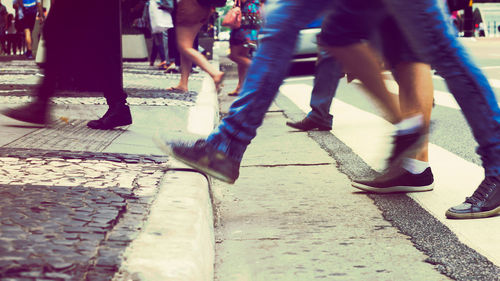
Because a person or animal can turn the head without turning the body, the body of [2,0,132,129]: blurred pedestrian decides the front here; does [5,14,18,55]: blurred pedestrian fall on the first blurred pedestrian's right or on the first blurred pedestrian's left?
on the first blurred pedestrian's right

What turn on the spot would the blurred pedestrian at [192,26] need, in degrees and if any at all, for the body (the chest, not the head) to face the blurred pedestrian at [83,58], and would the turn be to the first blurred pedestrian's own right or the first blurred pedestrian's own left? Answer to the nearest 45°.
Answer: approximately 45° to the first blurred pedestrian's own left

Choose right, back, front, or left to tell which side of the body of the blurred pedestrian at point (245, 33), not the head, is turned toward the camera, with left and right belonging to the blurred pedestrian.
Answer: left

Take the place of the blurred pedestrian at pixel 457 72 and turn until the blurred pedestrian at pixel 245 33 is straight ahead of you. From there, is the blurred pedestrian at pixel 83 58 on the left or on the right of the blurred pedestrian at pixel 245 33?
left

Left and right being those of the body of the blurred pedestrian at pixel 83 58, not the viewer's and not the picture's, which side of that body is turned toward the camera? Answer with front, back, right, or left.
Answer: left

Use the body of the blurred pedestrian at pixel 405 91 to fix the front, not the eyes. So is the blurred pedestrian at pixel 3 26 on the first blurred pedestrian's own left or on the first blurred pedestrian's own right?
on the first blurred pedestrian's own right

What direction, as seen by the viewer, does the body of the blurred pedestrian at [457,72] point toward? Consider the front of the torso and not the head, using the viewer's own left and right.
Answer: facing to the left of the viewer

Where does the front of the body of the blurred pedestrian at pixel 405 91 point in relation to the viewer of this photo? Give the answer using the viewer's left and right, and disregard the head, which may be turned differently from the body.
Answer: facing to the left of the viewer

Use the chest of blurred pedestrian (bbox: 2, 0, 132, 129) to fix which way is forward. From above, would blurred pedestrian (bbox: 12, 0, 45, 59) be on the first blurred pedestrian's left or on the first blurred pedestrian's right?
on the first blurred pedestrian's right

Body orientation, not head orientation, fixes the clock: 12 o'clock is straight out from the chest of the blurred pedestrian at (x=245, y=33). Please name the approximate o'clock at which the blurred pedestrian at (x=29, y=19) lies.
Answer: the blurred pedestrian at (x=29, y=19) is roughly at 2 o'clock from the blurred pedestrian at (x=245, y=33).
